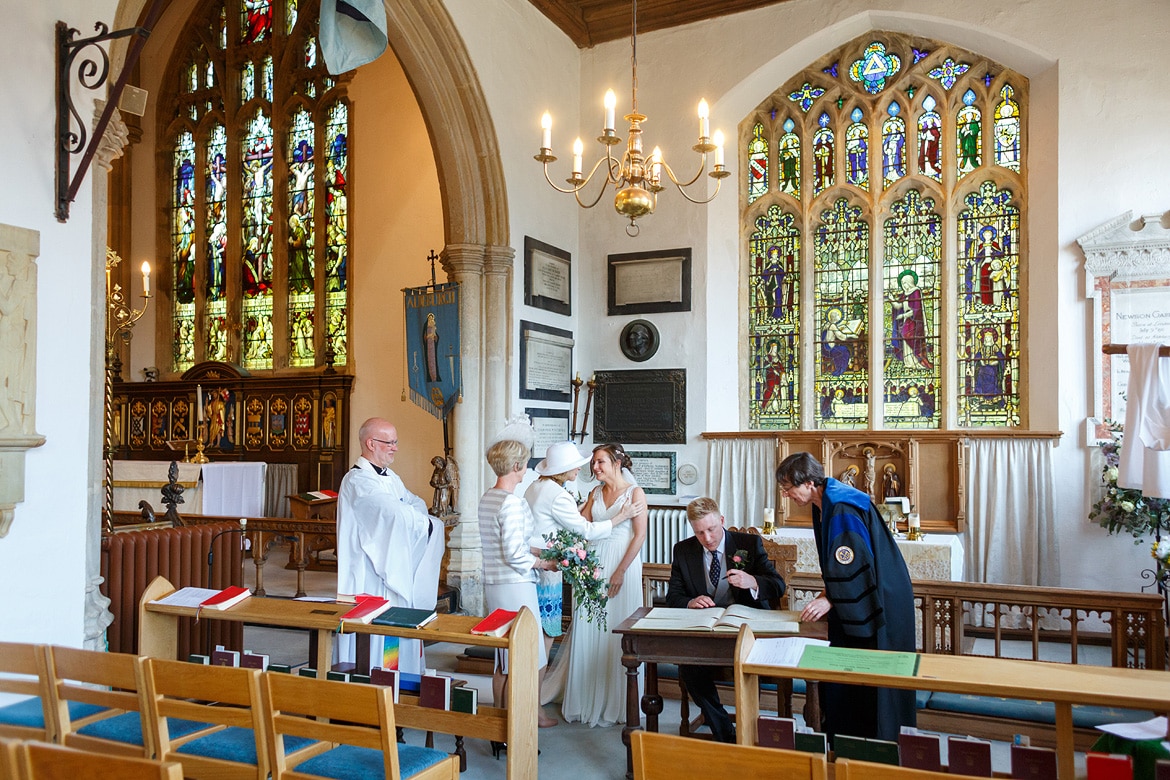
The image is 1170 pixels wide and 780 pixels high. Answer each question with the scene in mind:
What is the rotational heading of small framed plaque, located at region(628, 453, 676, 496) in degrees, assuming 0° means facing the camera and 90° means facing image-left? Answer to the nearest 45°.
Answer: approximately 0°

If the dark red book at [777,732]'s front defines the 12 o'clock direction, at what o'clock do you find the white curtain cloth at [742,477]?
The white curtain cloth is roughly at 6 o'clock from the dark red book.

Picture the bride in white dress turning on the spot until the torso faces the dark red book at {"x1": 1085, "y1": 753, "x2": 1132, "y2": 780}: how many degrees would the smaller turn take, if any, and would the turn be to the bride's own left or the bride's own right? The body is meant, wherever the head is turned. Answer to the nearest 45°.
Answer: approximately 45° to the bride's own left

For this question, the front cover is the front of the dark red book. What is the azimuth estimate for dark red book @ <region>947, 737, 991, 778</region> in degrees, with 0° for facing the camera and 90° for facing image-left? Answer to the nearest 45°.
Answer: approximately 0°

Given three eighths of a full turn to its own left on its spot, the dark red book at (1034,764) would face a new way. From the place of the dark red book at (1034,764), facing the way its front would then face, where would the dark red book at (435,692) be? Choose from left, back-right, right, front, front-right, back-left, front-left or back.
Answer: back-left

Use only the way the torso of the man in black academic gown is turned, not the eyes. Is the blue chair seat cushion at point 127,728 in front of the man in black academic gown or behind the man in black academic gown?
in front

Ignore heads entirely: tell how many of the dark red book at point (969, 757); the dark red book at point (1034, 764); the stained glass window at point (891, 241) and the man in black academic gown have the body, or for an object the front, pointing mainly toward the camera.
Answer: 3

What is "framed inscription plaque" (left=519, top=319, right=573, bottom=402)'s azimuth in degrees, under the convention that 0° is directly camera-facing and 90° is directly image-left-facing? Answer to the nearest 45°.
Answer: approximately 315°

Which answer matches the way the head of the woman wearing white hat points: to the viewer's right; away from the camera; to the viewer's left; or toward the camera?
to the viewer's right

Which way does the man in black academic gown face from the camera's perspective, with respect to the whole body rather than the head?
to the viewer's left

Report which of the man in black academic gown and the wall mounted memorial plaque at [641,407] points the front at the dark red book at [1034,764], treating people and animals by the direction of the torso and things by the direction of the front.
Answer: the wall mounted memorial plaque

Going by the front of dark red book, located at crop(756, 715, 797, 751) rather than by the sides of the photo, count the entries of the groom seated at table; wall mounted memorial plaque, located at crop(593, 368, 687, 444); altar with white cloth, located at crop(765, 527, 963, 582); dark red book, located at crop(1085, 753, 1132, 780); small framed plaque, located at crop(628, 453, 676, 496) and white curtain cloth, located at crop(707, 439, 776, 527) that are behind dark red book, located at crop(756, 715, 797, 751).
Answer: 5
